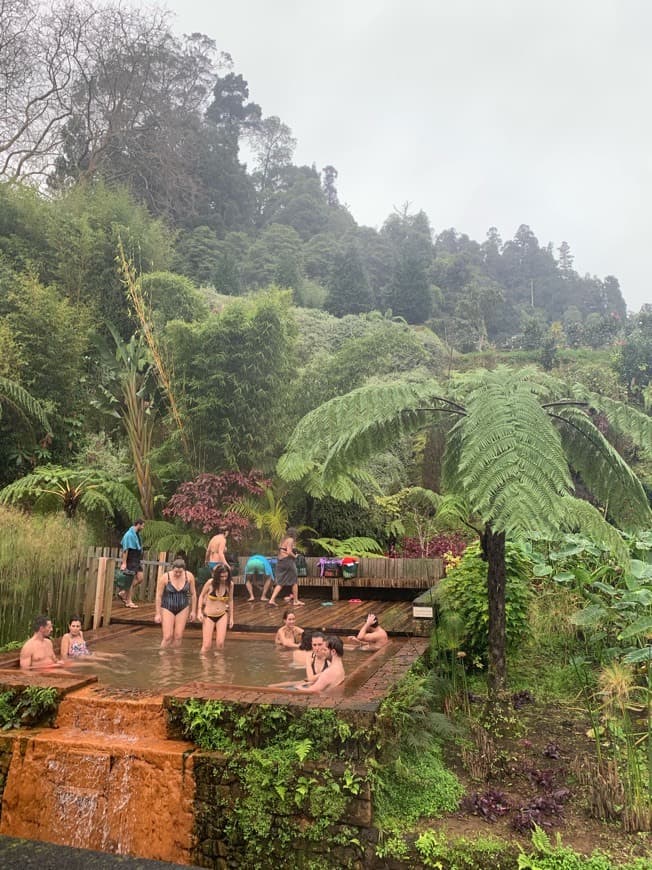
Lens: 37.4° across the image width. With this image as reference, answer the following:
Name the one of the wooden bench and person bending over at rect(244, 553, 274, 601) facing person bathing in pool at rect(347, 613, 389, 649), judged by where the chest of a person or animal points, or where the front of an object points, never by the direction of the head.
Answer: the wooden bench

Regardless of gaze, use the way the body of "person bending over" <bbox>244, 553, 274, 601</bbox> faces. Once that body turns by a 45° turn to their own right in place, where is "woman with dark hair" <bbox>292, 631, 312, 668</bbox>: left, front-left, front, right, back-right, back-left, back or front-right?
back-right

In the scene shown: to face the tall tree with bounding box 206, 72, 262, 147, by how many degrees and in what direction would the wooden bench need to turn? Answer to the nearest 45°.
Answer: approximately 180°

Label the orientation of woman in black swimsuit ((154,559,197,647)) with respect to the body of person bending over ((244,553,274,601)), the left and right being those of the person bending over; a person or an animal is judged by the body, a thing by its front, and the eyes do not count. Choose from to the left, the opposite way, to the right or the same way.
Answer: the opposite way

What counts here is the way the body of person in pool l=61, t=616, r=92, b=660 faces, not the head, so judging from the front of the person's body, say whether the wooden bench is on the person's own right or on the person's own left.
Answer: on the person's own left

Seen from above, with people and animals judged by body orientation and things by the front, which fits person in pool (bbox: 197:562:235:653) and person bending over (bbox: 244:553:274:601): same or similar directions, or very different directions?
very different directions

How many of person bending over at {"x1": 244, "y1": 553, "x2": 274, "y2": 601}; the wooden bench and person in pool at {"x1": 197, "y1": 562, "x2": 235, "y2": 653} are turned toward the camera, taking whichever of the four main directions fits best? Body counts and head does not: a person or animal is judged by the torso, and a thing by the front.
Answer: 2

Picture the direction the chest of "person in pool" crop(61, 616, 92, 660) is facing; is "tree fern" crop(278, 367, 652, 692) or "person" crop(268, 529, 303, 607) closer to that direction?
the tree fern
